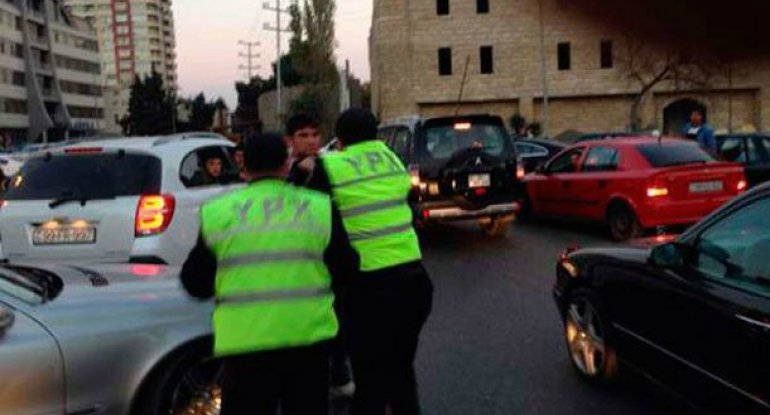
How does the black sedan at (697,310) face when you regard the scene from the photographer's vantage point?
facing away from the viewer and to the left of the viewer

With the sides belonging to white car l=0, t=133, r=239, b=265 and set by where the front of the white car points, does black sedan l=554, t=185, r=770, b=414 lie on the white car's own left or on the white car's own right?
on the white car's own right

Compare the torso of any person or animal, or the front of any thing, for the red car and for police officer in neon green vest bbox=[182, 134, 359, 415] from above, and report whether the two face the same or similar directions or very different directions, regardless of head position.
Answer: same or similar directions

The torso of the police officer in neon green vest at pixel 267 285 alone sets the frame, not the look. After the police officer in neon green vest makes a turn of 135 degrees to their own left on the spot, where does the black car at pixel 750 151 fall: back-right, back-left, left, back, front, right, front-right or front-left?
back

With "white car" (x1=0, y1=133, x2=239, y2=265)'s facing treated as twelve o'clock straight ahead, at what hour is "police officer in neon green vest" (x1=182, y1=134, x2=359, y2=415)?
The police officer in neon green vest is roughly at 4 o'clock from the white car.

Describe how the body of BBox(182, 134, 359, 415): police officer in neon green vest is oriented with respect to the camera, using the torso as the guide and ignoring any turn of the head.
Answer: away from the camera

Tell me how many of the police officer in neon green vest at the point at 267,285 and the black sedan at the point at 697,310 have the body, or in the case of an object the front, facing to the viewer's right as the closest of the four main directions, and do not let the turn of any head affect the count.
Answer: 0

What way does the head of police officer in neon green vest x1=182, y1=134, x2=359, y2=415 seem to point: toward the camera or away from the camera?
away from the camera

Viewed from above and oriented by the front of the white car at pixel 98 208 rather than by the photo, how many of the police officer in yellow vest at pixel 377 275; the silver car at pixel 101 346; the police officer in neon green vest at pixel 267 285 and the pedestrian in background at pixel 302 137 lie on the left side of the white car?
0

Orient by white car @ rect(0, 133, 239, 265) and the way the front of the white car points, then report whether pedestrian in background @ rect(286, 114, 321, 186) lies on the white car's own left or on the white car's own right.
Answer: on the white car's own right

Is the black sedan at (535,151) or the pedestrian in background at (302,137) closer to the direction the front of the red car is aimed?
the black sedan

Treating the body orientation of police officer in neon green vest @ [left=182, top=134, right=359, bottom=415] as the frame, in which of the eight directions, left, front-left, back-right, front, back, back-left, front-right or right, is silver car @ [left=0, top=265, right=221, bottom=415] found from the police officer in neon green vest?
front-left

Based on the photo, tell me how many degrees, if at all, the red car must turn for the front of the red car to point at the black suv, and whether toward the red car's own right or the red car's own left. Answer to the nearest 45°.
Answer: approximately 45° to the red car's own left

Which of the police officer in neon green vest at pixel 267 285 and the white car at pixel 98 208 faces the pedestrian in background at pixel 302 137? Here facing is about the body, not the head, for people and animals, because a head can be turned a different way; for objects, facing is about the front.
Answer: the police officer in neon green vest

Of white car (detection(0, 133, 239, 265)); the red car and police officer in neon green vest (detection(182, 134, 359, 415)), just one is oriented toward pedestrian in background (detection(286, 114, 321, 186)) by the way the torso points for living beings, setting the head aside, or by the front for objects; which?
the police officer in neon green vest
